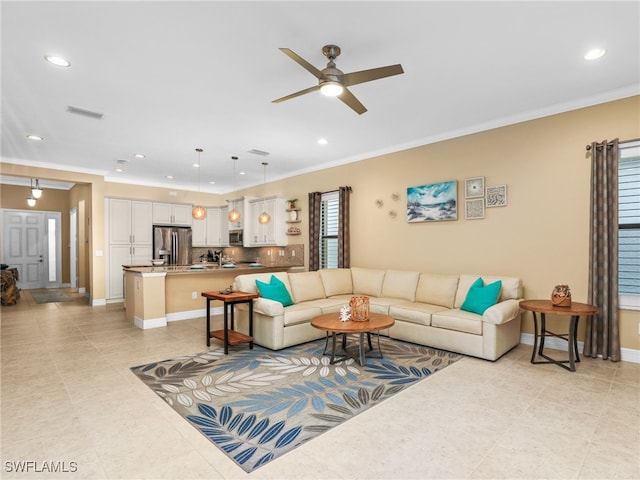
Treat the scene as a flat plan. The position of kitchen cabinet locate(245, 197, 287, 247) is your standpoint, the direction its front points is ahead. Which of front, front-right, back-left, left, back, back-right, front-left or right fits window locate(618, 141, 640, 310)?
left

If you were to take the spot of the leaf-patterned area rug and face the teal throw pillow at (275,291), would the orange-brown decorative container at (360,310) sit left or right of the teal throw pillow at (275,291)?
right

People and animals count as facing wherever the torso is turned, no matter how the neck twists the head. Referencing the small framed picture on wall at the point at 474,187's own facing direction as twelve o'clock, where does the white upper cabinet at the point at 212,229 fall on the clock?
The white upper cabinet is roughly at 2 o'clock from the small framed picture on wall.

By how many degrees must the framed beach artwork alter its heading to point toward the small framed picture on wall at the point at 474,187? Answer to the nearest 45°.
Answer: approximately 90° to its left

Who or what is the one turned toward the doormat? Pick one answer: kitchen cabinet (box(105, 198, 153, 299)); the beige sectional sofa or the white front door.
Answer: the white front door

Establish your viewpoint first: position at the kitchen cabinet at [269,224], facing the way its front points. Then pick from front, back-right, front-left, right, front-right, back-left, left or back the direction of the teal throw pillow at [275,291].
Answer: front-left

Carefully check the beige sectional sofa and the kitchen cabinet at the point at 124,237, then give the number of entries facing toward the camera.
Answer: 2

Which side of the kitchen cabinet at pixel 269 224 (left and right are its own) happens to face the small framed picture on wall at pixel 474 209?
left

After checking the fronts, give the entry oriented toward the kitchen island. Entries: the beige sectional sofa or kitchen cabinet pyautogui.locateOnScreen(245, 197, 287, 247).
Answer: the kitchen cabinet

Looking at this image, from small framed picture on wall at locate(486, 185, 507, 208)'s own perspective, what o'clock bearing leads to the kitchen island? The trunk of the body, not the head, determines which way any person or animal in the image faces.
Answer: The kitchen island is roughly at 1 o'clock from the small framed picture on wall.

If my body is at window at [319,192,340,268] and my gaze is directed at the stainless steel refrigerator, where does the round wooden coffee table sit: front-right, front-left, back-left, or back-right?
back-left

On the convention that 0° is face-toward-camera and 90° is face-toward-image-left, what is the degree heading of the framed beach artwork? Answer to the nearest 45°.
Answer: approximately 45°

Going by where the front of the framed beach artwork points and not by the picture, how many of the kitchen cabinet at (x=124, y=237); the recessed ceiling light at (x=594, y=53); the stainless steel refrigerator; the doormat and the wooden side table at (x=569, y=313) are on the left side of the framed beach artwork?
2

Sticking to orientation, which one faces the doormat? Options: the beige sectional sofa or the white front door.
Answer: the white front door

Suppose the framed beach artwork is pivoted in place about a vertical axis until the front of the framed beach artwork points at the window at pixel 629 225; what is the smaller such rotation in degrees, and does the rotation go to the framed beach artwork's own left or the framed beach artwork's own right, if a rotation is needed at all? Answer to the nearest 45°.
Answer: approximately 90° to the framed beach artwork's own left
